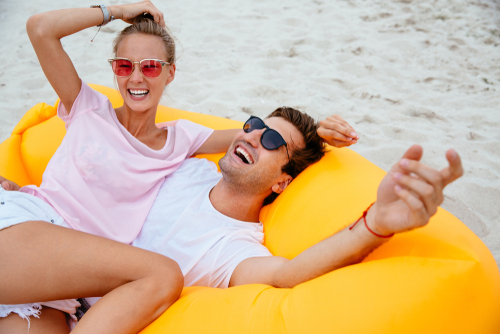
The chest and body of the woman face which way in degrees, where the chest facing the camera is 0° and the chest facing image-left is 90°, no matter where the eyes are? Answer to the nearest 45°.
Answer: approximately 0°
